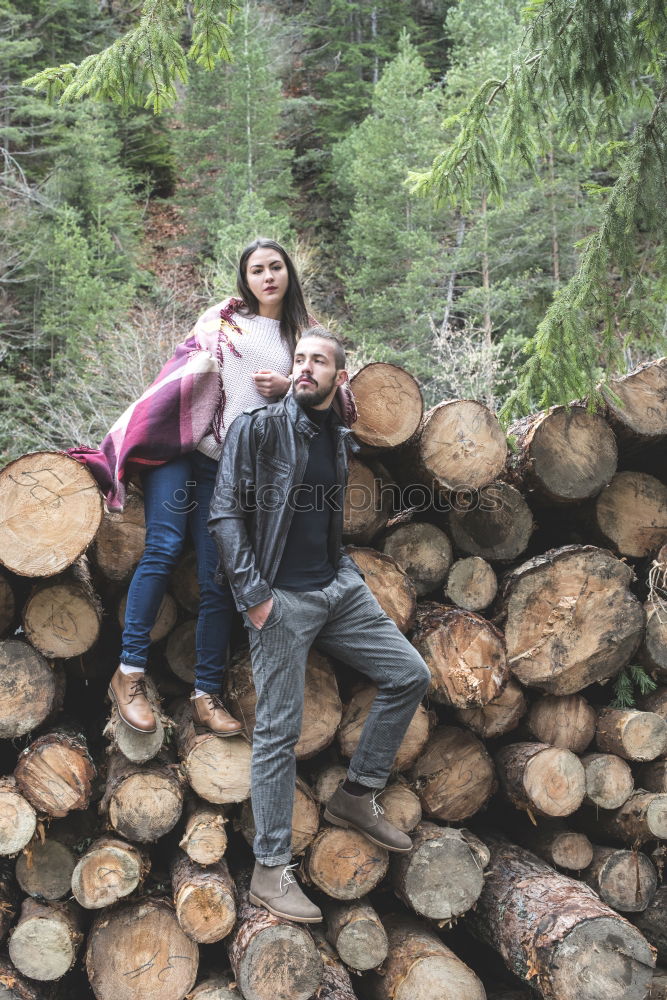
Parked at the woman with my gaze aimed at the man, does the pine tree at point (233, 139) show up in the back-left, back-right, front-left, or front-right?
back-left

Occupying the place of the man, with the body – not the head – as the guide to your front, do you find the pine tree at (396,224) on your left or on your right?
on your left

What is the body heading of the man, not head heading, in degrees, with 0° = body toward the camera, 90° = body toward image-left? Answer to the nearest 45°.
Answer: approximately 315°

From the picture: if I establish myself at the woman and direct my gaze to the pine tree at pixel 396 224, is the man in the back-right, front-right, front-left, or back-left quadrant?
back-right

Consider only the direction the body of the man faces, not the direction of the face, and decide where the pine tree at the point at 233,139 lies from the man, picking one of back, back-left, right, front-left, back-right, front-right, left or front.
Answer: back-left
